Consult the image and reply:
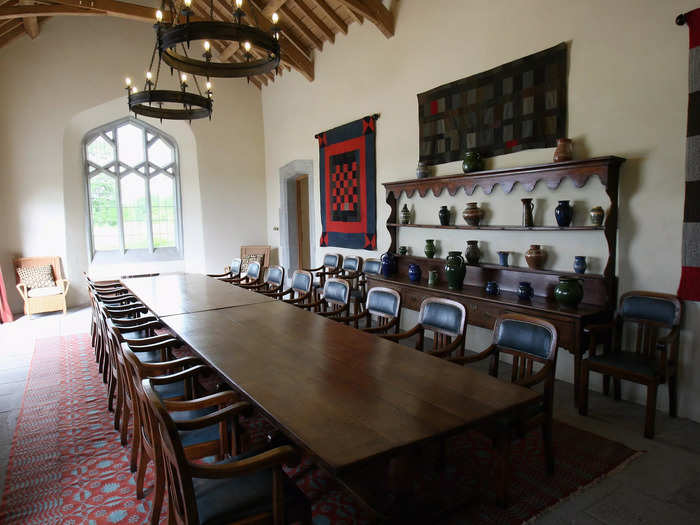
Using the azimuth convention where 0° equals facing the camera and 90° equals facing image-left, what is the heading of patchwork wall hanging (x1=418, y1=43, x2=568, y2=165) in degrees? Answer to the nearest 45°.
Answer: approximately 45°

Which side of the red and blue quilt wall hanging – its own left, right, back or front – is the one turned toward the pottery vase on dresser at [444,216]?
left

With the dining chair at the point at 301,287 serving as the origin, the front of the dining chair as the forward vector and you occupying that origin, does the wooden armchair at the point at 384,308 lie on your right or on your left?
on your left

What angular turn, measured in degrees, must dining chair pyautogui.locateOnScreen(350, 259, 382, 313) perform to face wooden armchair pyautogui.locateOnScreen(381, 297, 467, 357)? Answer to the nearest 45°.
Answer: approximately 45° to its left

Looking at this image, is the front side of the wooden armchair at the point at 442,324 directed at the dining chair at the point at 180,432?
yes

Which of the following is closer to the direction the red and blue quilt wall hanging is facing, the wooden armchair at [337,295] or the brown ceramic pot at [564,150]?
the wooden armchair

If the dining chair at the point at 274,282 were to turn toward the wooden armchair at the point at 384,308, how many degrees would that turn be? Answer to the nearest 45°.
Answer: approximately 45° to its left

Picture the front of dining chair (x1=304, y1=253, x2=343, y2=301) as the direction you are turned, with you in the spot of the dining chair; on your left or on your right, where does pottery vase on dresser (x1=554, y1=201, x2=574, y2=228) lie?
on your left

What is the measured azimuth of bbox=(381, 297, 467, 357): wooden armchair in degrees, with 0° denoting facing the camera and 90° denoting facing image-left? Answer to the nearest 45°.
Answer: approximately 45°

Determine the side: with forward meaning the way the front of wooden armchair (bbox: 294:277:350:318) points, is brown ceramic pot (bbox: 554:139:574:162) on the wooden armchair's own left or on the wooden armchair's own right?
on the wooden armchair's own left

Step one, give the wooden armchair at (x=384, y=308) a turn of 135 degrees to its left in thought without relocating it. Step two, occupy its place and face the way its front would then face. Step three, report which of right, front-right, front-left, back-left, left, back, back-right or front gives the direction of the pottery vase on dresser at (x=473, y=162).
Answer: front-left

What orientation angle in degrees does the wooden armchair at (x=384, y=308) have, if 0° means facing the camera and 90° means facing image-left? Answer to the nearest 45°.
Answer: approximately 45°
